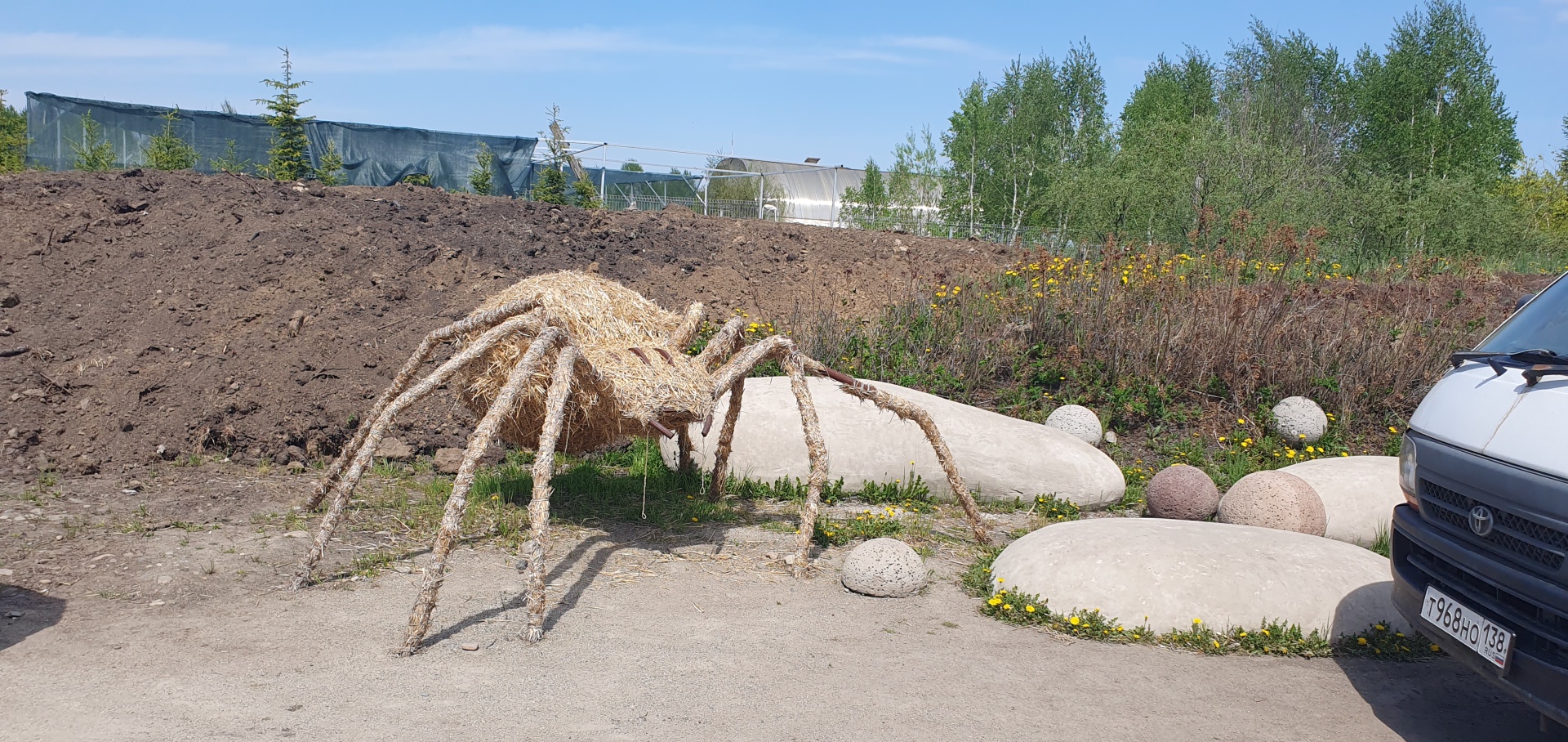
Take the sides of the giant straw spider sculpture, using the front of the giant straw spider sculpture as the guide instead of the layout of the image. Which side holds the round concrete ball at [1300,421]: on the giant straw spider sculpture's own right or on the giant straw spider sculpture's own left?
on the giant straw spider sculpture's own left

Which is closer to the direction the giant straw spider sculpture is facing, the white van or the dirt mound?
the white van

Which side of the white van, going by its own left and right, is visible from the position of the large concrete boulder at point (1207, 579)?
right

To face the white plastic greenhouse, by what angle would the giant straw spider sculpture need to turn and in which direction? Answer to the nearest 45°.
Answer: approximately 135° to its left

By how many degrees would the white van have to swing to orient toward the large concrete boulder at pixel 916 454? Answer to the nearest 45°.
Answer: approximately 90° to its right

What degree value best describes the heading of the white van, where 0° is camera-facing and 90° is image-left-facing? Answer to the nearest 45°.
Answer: approximately 45°

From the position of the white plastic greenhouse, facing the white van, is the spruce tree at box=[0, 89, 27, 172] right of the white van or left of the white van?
right

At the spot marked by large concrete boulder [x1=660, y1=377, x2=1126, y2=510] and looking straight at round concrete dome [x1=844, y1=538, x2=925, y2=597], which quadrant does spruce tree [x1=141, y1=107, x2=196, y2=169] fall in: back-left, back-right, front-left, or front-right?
back-right
